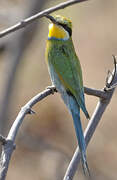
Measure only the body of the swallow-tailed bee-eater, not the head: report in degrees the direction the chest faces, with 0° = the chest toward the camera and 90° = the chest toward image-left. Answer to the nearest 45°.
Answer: approximately 90°

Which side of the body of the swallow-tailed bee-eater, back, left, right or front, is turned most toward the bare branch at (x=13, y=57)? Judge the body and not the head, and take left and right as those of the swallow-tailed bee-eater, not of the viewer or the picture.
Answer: right
